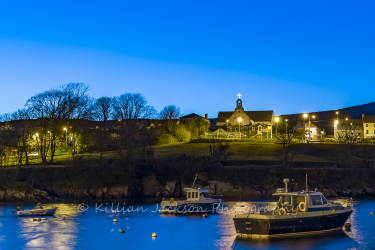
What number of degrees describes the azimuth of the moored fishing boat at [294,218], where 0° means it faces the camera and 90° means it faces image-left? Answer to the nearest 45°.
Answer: approximately 225°
